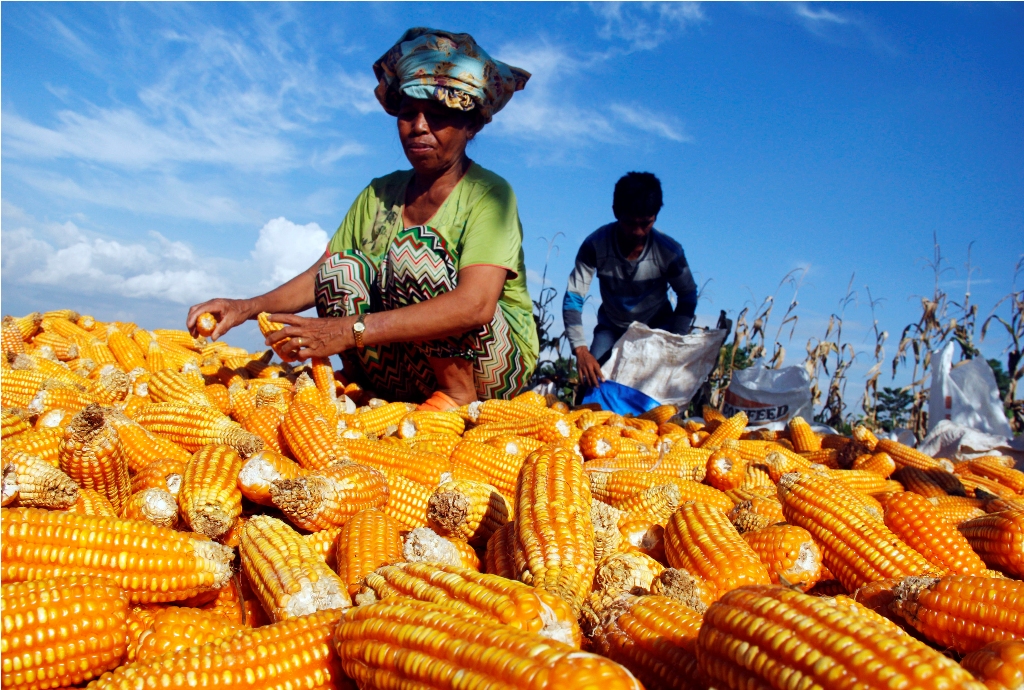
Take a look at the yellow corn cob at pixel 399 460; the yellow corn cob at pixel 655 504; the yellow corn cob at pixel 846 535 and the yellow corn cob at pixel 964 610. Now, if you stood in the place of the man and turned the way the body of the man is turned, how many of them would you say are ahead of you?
4

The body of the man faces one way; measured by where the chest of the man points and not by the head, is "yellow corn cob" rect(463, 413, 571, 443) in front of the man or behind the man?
in front

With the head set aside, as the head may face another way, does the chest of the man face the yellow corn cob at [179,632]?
yes

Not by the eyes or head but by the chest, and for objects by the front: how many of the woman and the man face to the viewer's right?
0

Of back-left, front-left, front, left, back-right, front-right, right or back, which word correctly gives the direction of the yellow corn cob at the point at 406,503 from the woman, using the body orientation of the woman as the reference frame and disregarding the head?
front-left

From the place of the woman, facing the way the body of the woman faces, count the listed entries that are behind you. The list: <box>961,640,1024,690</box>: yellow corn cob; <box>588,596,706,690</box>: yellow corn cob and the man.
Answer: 1

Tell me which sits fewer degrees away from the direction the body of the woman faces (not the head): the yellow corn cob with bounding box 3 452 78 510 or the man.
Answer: the yellow corn cob

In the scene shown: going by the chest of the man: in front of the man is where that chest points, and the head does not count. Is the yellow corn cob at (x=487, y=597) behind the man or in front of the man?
in front

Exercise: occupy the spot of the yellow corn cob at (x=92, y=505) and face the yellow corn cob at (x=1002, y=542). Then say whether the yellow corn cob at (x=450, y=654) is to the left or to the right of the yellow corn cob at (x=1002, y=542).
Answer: right

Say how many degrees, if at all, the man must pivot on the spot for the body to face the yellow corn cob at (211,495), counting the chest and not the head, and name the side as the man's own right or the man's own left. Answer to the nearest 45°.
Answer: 0° — they already face it
